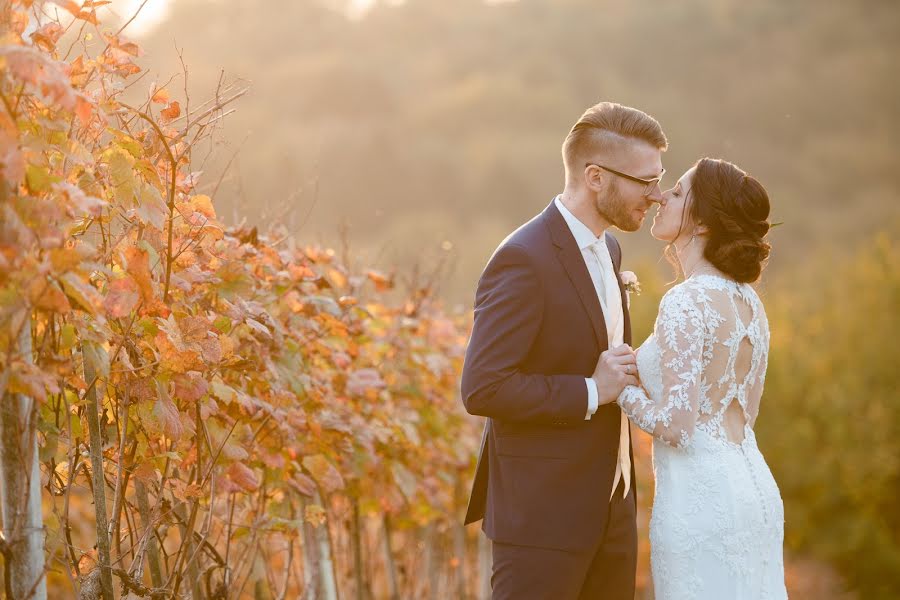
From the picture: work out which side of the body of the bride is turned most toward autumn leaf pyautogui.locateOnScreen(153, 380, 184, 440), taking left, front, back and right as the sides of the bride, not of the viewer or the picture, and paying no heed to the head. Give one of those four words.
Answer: left

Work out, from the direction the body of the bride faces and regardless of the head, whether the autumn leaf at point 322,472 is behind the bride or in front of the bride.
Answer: in front

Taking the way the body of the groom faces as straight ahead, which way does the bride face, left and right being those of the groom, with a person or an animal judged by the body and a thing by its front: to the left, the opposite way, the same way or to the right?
the opposite way

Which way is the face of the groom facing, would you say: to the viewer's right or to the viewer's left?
to the viewer's right

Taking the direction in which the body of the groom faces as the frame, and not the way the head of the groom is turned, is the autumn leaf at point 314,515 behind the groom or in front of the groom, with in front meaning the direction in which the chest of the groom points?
behind

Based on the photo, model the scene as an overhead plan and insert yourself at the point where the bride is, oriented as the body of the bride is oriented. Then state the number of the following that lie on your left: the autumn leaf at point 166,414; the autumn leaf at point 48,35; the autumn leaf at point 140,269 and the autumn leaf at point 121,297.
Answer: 4

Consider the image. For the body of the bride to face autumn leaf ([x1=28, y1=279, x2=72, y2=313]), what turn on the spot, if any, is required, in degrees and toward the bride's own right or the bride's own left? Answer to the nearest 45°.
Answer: approximately 90° to the bride's own left

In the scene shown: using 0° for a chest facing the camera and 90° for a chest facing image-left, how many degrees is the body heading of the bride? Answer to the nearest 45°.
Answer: approximately 135°
